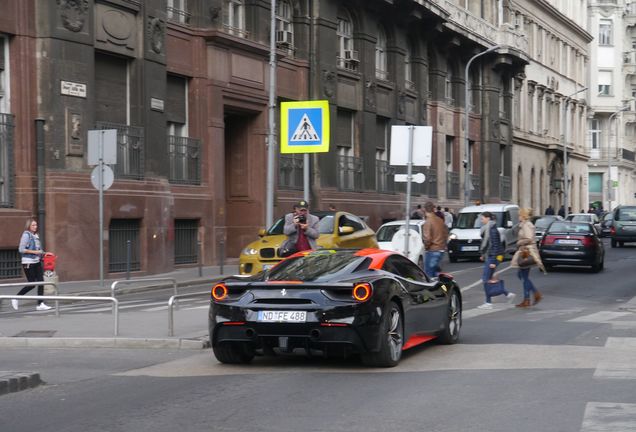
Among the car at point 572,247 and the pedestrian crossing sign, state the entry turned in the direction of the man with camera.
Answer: the pedestrian crossing sign

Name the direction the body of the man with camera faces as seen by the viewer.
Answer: toward the camera

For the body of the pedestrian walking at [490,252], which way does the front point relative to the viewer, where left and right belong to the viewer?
facing to the left of the viewer

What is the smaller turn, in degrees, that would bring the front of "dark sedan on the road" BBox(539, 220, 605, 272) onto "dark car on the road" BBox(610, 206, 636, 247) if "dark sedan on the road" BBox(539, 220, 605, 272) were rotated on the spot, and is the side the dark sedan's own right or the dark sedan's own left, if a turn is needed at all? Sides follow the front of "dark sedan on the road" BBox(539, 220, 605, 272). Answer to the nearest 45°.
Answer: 0° — it already faces it

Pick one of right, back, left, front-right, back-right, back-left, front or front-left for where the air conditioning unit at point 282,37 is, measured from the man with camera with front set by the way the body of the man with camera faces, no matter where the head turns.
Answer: back

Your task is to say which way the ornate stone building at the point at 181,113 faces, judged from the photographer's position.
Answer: facing the viewer and to the right of the viewer

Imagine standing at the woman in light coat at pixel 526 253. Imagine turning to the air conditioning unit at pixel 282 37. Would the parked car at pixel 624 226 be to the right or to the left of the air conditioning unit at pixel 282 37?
right

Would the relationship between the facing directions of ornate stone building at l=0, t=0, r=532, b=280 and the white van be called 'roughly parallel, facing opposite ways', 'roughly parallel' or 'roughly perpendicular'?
roughly perpendicular

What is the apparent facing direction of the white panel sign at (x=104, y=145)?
away from the camera

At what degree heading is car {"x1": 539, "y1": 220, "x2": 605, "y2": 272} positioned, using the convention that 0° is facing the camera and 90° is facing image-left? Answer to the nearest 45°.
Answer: approximately 180°

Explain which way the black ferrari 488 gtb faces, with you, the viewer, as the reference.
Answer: facing away from the viewer and to the right of the viewer
